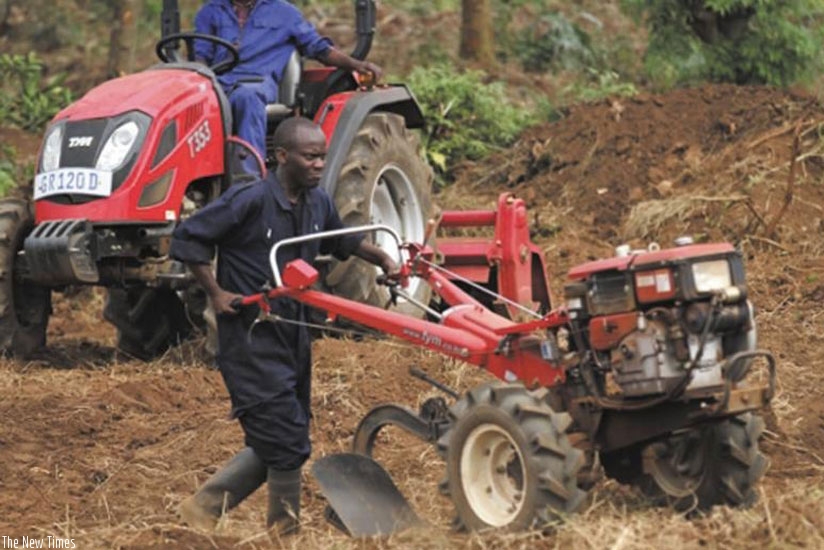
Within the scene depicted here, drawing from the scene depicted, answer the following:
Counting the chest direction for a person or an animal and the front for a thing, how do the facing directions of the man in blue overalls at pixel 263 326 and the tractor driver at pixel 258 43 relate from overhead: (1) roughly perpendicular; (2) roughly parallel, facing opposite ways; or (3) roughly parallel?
roughly perpendicular

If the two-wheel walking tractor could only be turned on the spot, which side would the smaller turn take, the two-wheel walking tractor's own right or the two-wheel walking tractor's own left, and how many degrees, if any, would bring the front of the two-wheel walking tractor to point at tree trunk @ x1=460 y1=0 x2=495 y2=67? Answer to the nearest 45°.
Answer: approximately 135° to the two-wheel walking tractor's own left

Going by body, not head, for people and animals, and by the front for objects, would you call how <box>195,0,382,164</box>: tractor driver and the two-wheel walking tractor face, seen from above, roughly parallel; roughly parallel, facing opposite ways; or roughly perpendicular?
roughly perpendicular

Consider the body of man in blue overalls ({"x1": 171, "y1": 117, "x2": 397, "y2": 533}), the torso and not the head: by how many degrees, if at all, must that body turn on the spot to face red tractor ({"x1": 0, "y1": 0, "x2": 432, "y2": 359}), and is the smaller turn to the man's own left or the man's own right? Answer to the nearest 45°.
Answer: approximately 135° to the man's own left

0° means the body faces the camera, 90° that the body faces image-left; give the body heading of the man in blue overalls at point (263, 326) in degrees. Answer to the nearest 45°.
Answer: approximately 315°

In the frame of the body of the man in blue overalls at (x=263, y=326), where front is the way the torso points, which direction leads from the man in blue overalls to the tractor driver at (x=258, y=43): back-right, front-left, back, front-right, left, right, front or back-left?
back-left

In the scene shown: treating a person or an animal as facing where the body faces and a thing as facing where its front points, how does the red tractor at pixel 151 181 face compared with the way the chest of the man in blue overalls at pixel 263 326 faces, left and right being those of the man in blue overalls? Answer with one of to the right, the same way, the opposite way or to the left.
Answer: to the right

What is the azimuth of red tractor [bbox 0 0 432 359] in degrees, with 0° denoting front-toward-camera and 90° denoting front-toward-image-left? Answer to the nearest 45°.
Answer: approximately 45°

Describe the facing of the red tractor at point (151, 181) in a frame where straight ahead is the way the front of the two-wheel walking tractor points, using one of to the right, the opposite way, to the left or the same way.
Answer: to the right

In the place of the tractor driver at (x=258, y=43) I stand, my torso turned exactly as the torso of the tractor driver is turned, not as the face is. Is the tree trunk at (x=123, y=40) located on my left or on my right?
on my right

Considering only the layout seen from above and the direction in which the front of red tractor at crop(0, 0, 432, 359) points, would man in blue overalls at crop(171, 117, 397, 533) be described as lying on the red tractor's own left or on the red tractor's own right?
on the red tractor's own left
